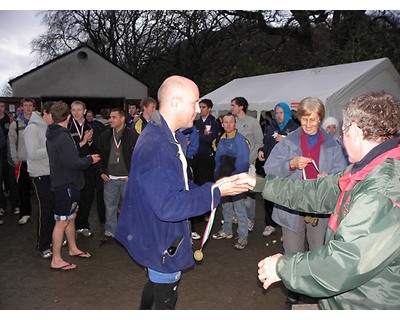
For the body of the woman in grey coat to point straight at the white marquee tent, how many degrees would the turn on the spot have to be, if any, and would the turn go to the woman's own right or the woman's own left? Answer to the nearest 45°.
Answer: approximately 180°

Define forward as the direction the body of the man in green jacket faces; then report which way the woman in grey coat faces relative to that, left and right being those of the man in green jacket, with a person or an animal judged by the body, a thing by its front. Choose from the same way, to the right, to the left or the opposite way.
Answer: to the left

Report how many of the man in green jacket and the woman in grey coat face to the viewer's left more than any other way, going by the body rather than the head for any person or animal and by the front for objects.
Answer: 1

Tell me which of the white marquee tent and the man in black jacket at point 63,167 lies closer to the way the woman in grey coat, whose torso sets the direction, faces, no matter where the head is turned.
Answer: the man in black jacket

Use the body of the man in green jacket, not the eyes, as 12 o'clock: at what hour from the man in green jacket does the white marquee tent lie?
The white marquee tent is roughly at 3 o'clock from the man in green jacket.

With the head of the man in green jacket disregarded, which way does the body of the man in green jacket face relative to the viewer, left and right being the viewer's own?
facing to the left of the viewer

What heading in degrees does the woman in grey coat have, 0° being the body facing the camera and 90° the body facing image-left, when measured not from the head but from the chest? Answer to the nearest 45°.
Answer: approximately 0°

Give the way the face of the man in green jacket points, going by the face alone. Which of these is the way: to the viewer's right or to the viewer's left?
to the viewer's left

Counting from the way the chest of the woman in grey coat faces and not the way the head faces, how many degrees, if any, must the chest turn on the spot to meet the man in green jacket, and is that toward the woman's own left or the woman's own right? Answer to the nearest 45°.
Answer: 0° — they already face them

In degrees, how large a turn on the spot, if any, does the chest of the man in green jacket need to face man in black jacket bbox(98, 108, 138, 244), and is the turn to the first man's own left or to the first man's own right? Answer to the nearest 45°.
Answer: approximately 45° to the first man's own right

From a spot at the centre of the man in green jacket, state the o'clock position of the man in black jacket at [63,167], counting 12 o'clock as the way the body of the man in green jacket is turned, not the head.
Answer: The man in black jacket is roughly at 1 o'clock from the man in green jacket.

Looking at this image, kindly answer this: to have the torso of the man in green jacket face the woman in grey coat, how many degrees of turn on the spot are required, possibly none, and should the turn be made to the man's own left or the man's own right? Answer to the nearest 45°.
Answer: approximately 90° to the man's own right
